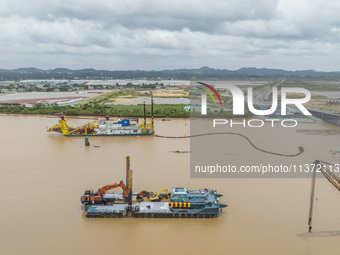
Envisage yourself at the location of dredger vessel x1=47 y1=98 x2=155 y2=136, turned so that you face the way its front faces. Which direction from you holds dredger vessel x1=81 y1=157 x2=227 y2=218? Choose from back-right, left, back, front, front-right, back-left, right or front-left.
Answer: left

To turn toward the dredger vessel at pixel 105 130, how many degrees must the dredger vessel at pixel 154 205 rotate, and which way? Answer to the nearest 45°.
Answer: approximately 90° to its right

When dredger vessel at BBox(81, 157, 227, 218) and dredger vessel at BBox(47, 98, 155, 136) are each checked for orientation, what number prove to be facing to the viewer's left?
2

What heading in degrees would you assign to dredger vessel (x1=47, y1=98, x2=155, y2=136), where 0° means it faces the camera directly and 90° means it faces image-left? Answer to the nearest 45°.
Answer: approximately 90°

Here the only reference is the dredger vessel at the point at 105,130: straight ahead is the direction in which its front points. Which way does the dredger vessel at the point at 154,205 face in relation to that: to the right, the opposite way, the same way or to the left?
the same way
